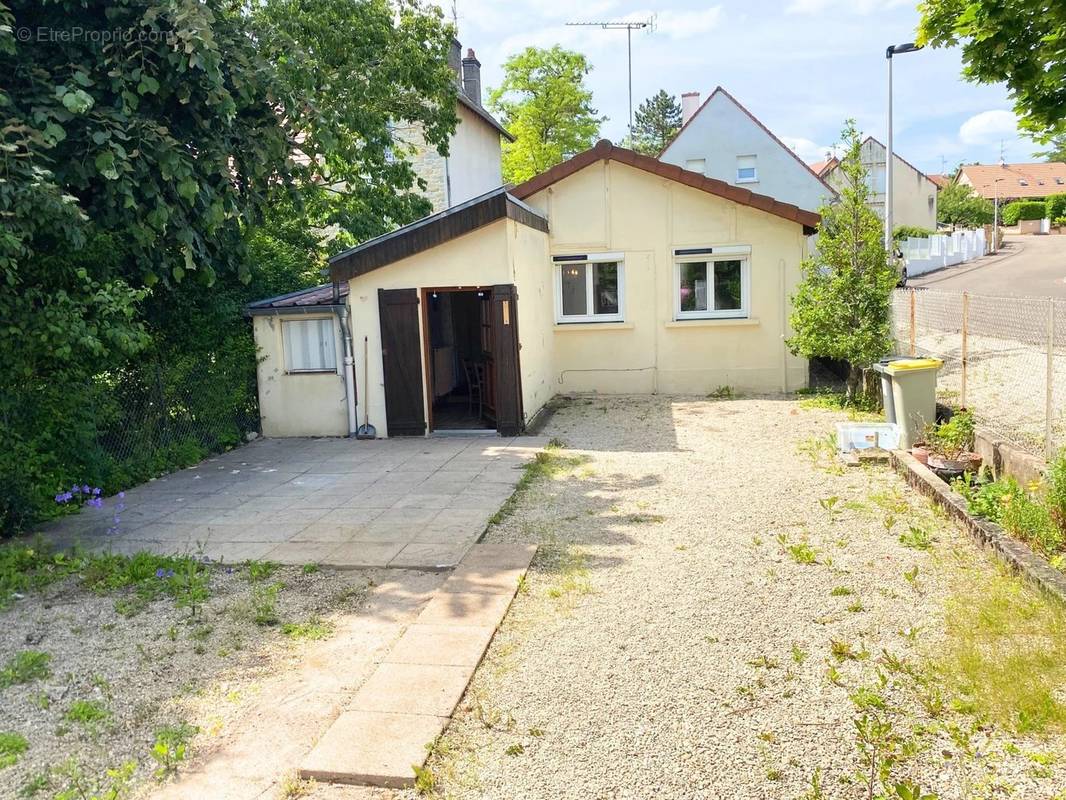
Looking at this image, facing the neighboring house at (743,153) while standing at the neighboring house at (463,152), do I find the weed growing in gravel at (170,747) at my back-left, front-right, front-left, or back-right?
back-right

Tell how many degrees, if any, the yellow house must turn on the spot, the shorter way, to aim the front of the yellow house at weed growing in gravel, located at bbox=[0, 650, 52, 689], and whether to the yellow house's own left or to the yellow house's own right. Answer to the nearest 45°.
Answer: approximately 45° to the yellow house's own right

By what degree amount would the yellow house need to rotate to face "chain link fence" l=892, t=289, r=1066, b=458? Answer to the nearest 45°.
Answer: approximately 45° to its left

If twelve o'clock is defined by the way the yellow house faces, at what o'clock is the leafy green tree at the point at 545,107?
The leafy green tree is roughly at 6 o'clock from the yellow house.

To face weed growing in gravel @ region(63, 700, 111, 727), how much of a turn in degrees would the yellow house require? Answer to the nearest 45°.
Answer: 0° — it already faces it

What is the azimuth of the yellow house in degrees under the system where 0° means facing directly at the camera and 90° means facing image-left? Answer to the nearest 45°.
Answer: approximately 0°
